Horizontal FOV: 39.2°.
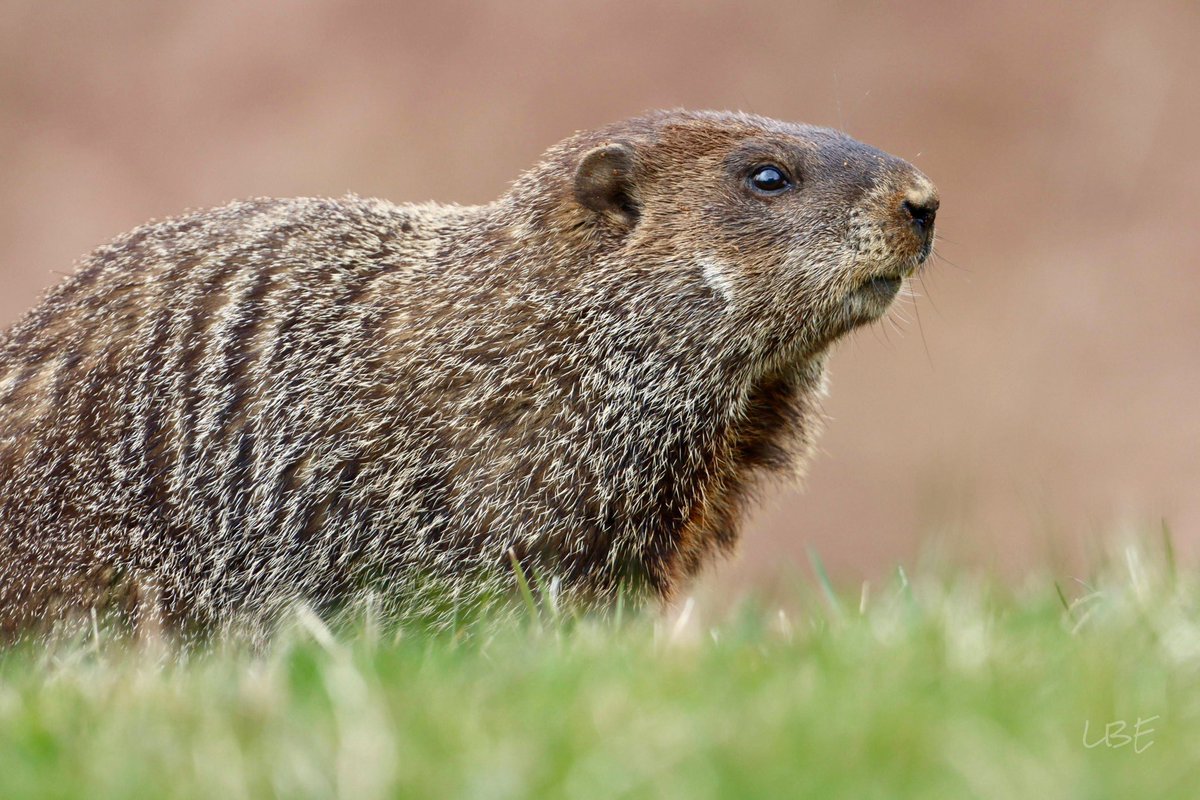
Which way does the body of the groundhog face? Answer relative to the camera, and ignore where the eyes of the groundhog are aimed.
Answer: to the viewer's right
